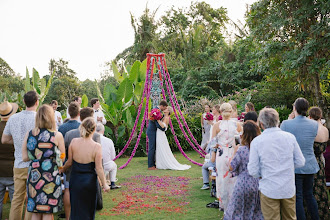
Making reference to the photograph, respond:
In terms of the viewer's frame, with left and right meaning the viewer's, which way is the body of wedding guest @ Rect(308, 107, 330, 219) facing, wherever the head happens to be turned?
facing away from the viewer and to the left of the viewer

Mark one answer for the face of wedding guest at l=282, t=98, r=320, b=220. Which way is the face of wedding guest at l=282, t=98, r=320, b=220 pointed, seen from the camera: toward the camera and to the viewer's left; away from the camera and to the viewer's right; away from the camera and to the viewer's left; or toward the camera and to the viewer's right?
away from the camera and to the viewer's left

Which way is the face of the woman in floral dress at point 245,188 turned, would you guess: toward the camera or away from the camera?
away from the camera

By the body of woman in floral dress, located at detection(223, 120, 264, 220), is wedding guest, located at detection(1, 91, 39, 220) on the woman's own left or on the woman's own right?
on the woman's own left

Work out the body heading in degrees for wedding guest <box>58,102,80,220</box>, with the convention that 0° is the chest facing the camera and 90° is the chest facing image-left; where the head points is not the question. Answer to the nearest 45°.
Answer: approximately 225°

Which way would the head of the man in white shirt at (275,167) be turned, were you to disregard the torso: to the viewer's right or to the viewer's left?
to the viewer's left

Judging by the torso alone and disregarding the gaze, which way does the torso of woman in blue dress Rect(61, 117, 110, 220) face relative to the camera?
away from the camera

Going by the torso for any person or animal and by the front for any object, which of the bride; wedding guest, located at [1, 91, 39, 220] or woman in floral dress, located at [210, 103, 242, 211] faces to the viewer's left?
the bride

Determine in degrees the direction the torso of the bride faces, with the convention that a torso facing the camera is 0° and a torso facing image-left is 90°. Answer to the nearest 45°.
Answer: approximately 90°
